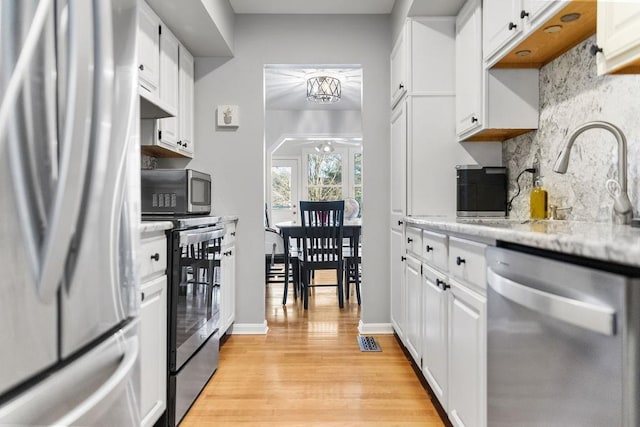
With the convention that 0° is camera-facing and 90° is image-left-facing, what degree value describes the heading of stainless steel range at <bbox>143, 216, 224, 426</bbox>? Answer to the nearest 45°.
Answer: approximately 315°

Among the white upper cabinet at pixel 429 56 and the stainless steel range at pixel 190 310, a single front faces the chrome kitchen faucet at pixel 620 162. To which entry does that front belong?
the stainless steel range

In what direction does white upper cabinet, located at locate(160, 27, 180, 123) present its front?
to the viewer's right

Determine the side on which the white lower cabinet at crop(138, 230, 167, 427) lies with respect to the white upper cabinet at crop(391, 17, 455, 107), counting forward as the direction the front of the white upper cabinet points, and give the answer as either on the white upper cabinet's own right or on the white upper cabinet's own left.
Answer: on the white upper cabinet's own left

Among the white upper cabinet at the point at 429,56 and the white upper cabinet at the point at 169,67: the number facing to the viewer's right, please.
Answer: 1

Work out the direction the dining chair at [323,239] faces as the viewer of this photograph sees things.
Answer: facing away from the viewer

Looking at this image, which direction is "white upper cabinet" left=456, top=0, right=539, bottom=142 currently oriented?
to the viewer's left

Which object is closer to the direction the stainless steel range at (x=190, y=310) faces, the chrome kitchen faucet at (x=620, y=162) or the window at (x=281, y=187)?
the chrome kitchen faucet

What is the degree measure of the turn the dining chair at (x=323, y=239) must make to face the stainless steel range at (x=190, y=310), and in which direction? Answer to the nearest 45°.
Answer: approximately 180°

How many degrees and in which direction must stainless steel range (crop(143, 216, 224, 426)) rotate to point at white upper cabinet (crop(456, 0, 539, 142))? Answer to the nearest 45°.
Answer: approximately 45° to its left

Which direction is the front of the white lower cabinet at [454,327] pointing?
to the viewer's left

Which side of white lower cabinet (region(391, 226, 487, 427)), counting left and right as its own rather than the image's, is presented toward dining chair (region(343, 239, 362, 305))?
right

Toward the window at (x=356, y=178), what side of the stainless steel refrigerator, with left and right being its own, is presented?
left
